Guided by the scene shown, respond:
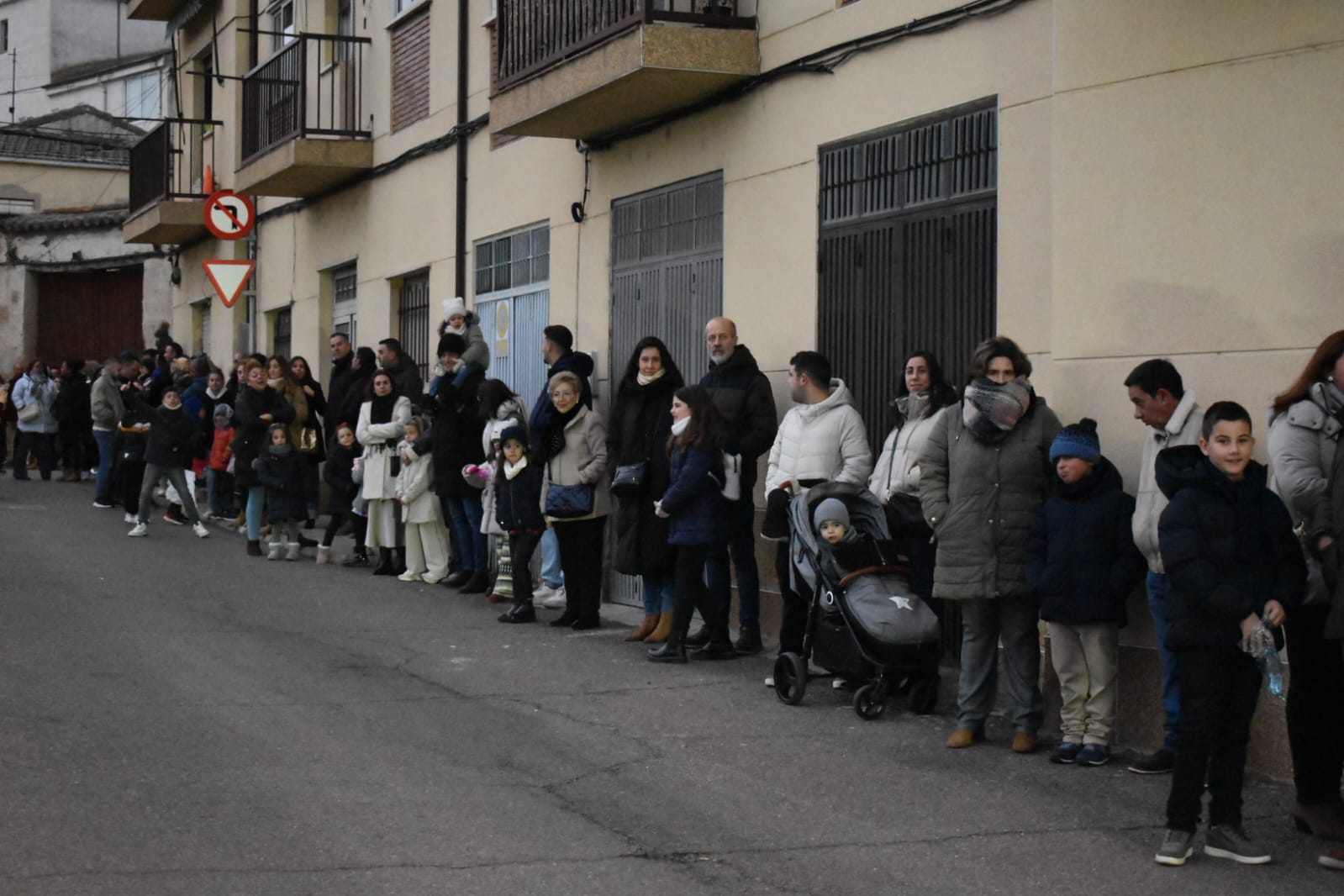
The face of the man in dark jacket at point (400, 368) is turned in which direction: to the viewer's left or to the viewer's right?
to the viewer's left

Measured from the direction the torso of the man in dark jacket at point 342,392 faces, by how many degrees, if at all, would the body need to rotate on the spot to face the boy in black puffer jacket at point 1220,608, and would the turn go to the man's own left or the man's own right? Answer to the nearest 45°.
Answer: approximately 45° to the man's own left

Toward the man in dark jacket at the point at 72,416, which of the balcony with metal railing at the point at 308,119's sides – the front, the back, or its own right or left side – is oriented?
right

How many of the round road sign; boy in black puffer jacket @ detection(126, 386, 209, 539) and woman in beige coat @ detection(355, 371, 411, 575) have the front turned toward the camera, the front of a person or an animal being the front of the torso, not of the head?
3

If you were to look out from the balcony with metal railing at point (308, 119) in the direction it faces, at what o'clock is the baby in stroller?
The baby in stroller is roughly at 10 o'clock from the balcony with metal railing.

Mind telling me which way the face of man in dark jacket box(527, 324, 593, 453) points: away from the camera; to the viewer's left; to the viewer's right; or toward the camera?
to the viewer's left

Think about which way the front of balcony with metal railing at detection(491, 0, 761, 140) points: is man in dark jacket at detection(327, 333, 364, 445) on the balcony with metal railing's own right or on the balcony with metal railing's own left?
on the balcony with metal railing's own right

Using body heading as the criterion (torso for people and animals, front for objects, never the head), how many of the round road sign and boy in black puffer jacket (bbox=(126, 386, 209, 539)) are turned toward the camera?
2

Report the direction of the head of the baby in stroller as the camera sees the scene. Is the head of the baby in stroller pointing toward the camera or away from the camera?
toward the camera

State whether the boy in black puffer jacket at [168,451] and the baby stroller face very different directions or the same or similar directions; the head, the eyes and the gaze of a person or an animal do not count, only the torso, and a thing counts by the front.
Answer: same or similar directions

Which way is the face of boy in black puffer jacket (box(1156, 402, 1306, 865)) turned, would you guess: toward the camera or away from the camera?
toward the camera

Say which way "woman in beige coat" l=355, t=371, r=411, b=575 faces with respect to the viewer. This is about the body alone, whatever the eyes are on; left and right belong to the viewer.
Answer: facing the viewer

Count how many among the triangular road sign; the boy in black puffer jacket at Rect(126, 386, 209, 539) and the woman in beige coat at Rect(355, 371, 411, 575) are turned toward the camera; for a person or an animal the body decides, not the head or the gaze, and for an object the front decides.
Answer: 3

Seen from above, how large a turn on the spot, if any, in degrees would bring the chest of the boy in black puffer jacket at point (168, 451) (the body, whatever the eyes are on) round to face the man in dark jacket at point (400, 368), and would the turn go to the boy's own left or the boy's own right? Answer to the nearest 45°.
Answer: approximately 45° to the boy's own left
